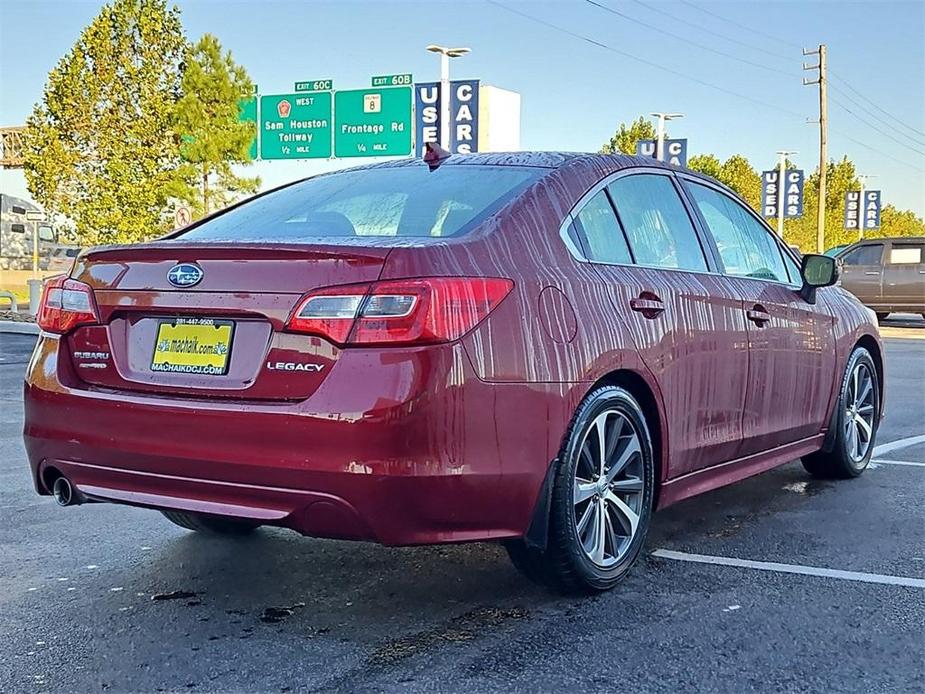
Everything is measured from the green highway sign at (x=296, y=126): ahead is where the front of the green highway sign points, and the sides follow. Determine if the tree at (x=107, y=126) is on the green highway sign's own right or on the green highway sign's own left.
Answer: on the green highway sign's own right

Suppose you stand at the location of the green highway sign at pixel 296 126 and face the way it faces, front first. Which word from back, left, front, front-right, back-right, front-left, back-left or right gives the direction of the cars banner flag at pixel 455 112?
front-left

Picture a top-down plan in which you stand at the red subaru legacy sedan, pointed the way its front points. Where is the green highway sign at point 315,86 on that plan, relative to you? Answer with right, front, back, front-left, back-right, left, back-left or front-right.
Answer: front-left

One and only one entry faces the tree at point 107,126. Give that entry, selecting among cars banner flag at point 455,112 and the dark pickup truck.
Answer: the dark pickup truck

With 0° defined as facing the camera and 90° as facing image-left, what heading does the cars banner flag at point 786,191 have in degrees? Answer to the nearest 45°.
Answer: approximately 0°

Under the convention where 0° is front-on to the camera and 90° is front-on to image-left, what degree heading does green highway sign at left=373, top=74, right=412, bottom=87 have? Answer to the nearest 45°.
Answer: approximately 0°

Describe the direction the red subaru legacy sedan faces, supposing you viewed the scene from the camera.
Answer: facing away from the viewer and to the right of the viewer
